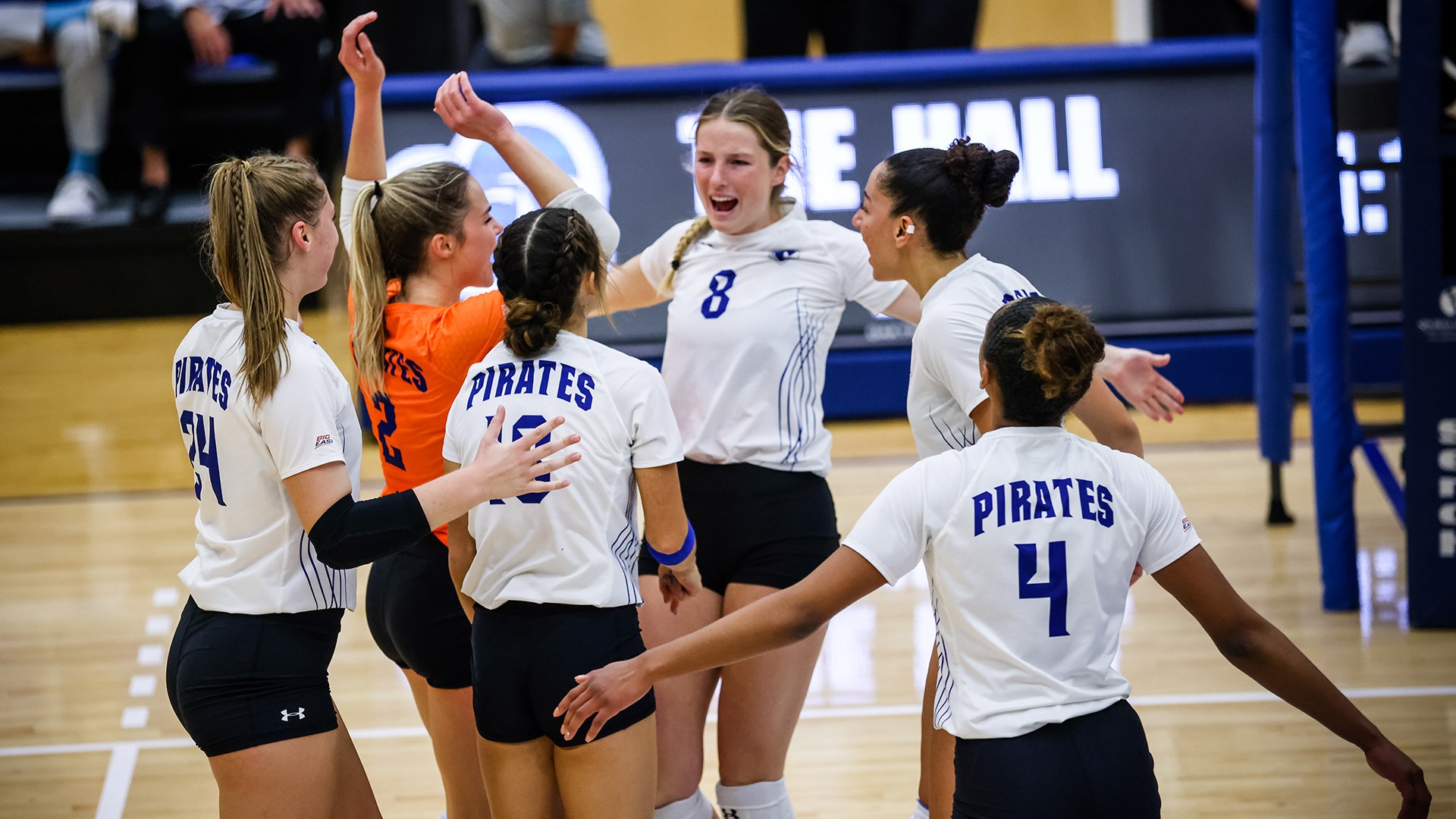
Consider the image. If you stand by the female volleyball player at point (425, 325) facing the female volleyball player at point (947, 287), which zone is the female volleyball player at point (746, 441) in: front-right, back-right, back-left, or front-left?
front-left

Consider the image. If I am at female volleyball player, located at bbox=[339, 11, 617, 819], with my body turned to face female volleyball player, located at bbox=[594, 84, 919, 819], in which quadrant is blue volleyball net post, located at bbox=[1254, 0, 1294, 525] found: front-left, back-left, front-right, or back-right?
front-left

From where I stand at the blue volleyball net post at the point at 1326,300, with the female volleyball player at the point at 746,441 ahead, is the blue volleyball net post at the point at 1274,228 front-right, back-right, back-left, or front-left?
back-right

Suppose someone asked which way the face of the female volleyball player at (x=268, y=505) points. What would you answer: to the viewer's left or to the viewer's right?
to the viewer's right

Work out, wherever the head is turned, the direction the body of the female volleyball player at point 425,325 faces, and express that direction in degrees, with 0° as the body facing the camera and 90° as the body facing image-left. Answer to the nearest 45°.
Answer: approximately 225°

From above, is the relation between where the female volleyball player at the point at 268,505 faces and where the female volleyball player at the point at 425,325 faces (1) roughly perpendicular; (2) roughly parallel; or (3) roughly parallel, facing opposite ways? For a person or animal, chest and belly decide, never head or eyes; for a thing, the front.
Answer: roughly parallel

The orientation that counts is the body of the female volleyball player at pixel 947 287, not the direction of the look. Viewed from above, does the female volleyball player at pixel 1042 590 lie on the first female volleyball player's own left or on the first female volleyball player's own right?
on the first female volleyball player's own left

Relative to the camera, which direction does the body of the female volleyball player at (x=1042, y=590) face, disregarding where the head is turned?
away from the camera

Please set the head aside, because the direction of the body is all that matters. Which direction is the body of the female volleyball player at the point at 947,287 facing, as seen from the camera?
to the viewer's left

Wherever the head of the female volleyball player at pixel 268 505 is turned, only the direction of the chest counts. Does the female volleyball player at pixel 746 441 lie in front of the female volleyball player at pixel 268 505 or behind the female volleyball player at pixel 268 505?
in front

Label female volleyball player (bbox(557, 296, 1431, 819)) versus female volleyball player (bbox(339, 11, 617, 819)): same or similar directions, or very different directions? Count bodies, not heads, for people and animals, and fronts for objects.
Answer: same or similar directions

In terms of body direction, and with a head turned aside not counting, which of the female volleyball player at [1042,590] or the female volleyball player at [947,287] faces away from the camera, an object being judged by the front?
the female volleyball player at [1042,590]

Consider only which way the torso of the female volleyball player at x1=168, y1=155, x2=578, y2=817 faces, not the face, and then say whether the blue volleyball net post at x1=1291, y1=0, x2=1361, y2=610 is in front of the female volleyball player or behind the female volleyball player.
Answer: in front

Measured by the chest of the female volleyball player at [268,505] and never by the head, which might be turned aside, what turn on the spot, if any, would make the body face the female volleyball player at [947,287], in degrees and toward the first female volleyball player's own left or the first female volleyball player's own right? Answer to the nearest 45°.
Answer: approximately 45° to the first female volleyball player's own right
